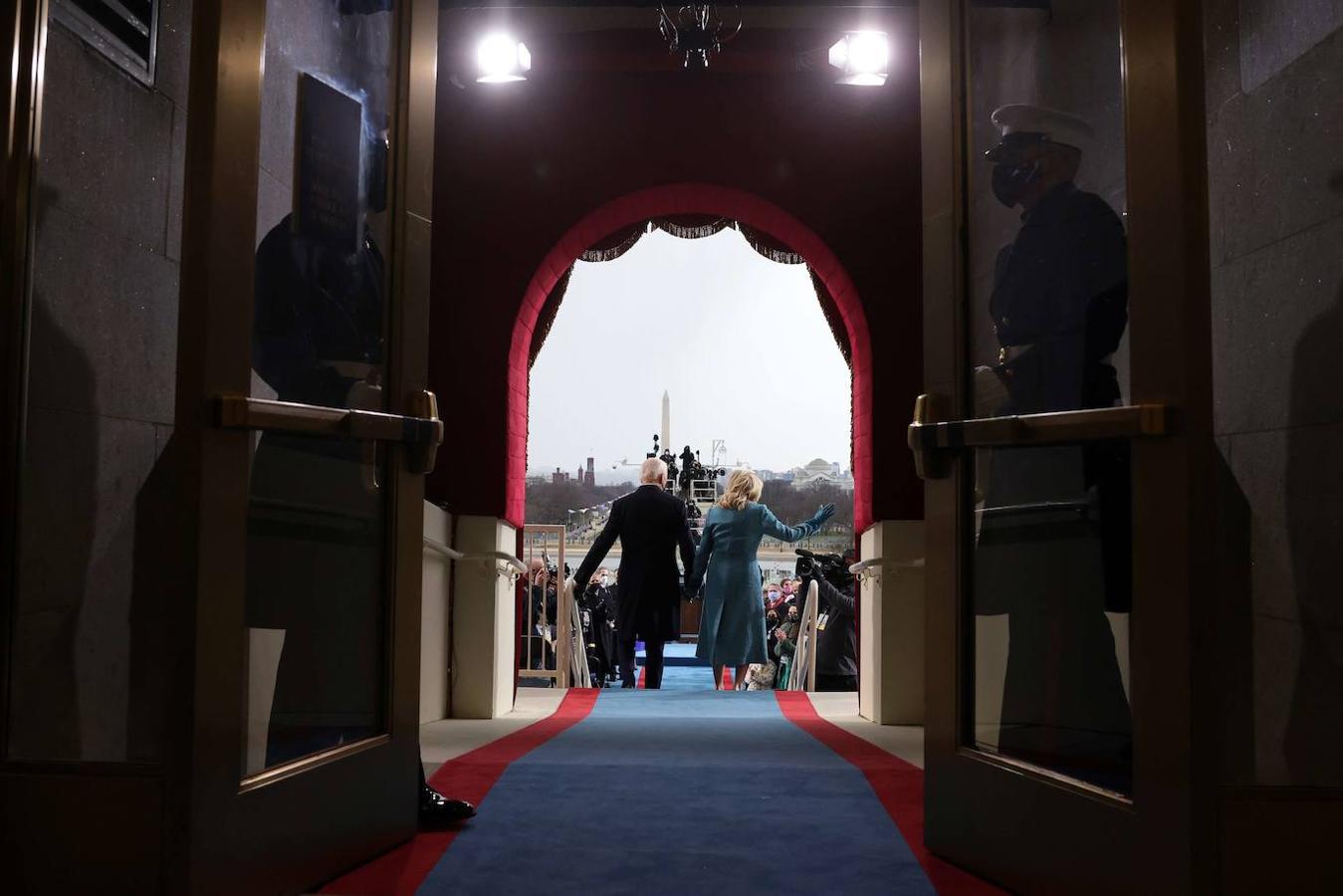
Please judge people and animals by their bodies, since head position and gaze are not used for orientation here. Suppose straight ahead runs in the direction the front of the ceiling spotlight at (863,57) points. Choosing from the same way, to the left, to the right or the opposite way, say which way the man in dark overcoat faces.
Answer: the opposite way

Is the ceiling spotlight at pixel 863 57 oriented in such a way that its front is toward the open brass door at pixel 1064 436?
yes

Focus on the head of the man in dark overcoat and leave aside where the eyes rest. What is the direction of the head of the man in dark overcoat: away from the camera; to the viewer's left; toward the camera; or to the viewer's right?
away from the camera

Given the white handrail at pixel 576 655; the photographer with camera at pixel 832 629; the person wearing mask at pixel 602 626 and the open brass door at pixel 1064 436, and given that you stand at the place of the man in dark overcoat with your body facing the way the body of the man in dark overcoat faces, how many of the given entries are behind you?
1

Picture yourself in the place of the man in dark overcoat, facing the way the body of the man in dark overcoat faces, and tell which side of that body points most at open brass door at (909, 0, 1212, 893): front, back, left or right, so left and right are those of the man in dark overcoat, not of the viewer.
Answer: back

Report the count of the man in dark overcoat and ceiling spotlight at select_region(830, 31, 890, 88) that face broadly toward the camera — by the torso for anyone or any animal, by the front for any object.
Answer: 1

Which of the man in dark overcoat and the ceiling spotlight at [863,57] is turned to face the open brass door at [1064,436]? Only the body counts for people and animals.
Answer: the ceiling spotlight

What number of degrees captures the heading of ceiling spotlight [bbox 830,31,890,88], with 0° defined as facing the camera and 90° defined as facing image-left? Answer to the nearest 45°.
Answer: approximately 0°

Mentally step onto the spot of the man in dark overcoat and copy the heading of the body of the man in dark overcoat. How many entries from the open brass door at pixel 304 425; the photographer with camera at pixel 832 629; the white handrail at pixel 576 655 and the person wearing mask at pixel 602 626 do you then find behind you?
1

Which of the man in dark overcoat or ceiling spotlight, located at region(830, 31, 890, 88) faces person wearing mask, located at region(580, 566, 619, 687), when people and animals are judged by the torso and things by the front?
the man in dark overcoat

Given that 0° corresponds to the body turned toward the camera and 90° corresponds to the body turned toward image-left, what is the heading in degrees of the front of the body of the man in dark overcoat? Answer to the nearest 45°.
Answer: approximately 180°
